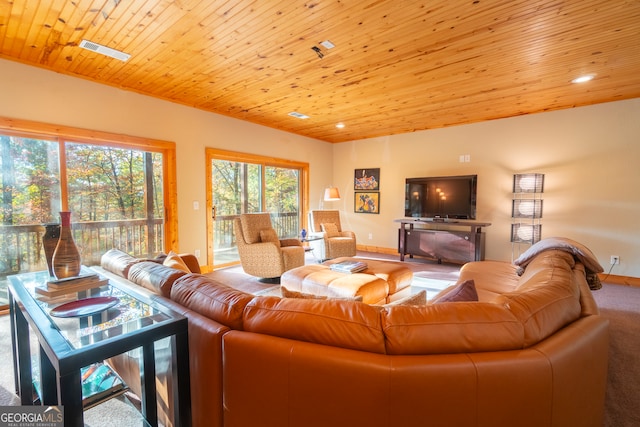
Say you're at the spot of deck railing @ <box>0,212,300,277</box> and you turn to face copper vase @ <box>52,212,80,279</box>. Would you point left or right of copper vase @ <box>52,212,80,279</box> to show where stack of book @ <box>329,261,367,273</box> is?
left

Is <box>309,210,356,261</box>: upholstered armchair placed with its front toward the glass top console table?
no

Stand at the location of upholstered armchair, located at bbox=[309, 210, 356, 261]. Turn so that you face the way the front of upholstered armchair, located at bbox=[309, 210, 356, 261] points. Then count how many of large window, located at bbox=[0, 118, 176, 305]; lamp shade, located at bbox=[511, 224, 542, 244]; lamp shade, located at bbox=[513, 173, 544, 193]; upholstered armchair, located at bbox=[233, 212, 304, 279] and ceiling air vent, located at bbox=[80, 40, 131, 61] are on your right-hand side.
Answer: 3

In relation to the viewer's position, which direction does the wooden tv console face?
facing the viewer

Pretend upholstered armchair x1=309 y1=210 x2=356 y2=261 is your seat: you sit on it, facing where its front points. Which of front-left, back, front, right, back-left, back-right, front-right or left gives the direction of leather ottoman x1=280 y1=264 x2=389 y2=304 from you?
front-right

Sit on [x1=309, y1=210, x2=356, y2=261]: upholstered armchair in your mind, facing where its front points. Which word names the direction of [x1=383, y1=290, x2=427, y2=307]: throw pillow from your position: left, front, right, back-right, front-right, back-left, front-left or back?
front-right

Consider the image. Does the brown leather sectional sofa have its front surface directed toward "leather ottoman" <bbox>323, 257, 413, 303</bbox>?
yes

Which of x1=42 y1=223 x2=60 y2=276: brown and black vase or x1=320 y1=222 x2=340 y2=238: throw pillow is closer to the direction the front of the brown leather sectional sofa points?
the throw pillow

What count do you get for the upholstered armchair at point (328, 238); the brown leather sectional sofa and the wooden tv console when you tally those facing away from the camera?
1

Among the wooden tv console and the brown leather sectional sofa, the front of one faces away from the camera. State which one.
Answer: the brown leather sectional sofa

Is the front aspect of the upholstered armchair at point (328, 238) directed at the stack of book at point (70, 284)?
no

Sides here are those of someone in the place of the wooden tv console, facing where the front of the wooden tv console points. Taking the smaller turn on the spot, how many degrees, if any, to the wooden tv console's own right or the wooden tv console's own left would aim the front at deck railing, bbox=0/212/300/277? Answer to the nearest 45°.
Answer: approximately 45° to the wooden tv console's own right

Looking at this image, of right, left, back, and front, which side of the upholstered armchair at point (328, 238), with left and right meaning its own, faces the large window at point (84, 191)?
right

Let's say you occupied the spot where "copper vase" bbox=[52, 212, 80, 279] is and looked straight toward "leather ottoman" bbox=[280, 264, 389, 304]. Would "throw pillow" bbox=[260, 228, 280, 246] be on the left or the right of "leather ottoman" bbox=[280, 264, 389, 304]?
left

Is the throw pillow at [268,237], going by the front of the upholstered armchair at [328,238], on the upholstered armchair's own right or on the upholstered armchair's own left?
on the upholstered armchair's own right

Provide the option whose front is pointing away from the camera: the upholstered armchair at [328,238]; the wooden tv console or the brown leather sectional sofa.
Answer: the brown leather sectional sofa

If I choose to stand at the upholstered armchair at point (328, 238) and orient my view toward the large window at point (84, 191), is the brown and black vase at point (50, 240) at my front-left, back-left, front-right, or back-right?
front-left

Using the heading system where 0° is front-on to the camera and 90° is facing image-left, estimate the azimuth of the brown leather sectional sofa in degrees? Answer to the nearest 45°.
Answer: approximately 180°
